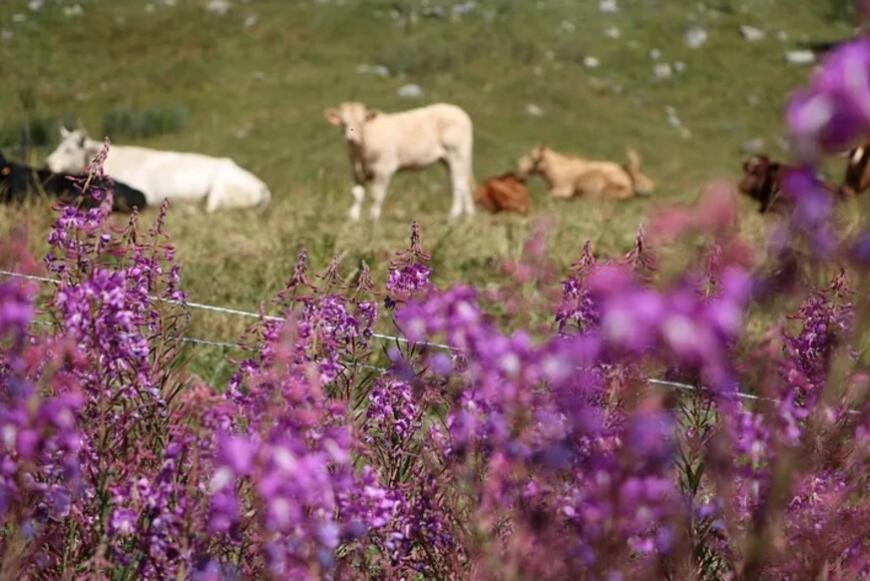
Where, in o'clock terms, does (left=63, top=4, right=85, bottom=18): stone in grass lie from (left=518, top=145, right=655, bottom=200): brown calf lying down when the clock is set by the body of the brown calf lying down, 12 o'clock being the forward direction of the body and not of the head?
The stone in grass is roughly at 1 o'clock from the brown calf lying down.

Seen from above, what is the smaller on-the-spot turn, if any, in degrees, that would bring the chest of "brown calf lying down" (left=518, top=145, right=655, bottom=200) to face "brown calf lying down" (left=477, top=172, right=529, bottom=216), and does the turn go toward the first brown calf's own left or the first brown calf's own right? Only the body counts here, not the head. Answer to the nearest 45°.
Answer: approximately 45° to the first brown calf's own left

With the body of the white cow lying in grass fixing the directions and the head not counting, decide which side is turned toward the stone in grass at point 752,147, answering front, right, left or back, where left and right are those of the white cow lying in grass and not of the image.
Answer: back

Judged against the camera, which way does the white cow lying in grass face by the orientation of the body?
to the viewer's left

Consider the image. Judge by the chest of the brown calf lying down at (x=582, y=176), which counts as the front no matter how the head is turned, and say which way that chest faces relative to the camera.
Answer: to the viewer's left

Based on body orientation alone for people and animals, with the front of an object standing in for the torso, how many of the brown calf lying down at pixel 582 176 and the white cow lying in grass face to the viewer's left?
2

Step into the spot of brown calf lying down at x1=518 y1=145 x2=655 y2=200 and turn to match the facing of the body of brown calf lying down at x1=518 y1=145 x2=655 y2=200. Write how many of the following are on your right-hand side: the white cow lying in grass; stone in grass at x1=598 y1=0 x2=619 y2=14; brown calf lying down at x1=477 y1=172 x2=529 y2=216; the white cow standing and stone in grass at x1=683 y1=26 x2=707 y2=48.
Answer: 2

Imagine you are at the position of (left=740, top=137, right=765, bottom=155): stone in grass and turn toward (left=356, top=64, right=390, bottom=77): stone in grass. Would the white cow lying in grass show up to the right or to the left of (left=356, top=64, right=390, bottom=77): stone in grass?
left

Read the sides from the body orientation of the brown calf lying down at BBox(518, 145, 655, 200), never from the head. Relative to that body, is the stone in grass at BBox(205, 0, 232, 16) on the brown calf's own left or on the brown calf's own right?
on the brown calf's own right

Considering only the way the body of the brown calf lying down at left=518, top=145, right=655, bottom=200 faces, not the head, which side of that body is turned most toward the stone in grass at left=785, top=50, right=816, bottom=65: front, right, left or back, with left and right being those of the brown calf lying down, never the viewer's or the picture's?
right

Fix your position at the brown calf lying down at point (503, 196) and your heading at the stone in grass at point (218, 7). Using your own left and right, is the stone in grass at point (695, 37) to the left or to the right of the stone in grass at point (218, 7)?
right

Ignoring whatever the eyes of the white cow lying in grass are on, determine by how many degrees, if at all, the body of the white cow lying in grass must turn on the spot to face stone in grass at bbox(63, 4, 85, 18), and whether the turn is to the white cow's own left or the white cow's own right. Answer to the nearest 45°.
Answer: approximately 90° to the white cow's own right

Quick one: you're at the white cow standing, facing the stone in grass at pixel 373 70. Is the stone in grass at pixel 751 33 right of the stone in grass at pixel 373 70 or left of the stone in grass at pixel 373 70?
right
